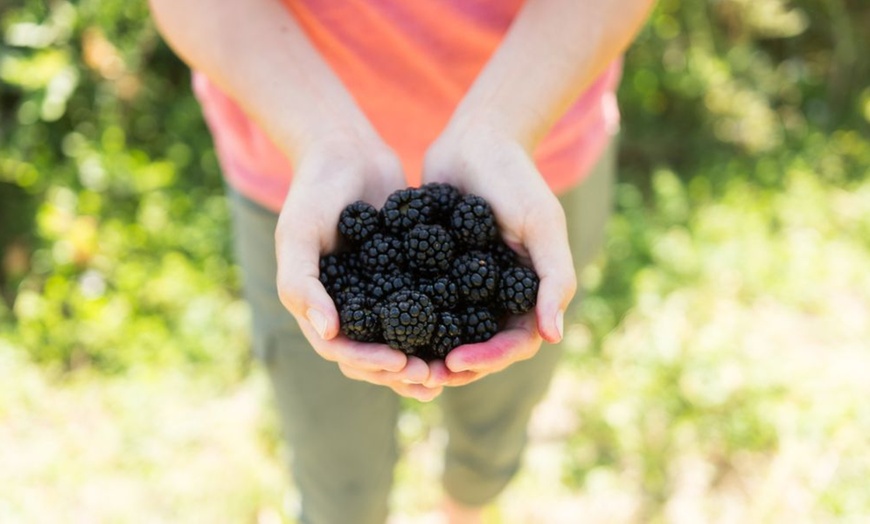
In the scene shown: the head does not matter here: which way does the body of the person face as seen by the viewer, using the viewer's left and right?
facing the viewer
